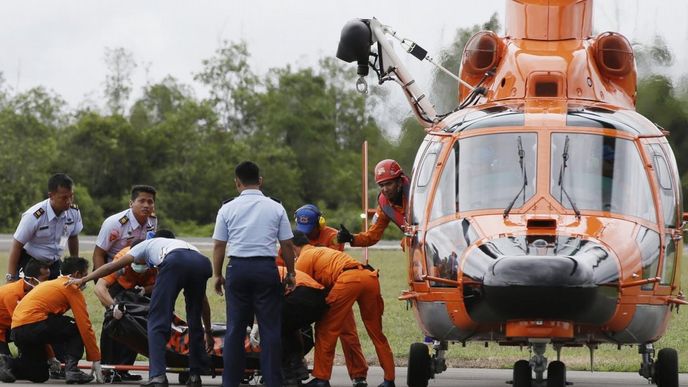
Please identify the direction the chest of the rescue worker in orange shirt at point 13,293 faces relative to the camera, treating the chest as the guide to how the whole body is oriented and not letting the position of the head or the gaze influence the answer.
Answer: to the viewer's right

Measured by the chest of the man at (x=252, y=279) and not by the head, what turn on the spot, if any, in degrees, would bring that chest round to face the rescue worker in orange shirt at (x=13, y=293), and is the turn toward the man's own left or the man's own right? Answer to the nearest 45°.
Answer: approximately 45° to the man's own left

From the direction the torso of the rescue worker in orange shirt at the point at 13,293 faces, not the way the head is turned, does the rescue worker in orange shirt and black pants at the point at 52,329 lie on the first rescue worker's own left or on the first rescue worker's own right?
on the first rescue worker's own right

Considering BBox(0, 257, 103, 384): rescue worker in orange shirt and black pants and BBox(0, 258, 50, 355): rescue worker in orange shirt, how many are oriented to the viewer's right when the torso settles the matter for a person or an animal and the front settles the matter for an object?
2

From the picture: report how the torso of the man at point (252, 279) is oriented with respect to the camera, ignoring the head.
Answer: away from the camera

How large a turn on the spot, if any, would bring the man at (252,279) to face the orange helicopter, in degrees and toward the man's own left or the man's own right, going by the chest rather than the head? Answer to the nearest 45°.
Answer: approximately 90° to the man's own right
